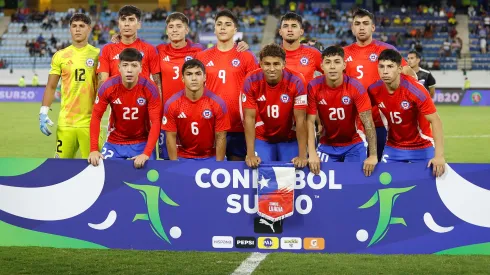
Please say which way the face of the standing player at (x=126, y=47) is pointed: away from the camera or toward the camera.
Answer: toward the camera

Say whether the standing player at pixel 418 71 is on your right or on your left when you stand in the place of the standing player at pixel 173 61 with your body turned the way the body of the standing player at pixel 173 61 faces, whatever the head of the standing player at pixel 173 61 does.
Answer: on your left

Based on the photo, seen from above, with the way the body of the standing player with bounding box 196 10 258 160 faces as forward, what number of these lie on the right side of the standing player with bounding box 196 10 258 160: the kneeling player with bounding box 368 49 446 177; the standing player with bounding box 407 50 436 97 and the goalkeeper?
1

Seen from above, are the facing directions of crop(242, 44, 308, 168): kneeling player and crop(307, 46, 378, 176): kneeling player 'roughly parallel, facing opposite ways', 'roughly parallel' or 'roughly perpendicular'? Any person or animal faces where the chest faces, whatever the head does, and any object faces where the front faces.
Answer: roughly parallel

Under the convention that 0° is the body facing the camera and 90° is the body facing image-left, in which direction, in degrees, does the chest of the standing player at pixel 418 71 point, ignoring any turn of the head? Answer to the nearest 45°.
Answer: approximately 45°

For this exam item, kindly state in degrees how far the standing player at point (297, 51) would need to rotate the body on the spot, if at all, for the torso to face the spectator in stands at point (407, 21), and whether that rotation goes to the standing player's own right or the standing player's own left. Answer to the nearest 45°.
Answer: approximately 180°

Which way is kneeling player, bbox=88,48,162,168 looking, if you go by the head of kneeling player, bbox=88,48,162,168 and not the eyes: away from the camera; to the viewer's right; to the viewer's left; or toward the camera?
toward the camera

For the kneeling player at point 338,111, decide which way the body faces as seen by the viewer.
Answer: toward the camera

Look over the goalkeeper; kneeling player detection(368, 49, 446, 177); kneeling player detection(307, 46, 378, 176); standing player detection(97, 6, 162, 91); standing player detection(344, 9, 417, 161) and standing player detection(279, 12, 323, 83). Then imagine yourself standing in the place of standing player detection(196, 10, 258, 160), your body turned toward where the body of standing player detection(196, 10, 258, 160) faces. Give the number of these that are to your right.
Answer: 2

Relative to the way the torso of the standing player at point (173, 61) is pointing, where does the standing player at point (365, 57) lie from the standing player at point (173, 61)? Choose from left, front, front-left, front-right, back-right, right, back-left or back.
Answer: left

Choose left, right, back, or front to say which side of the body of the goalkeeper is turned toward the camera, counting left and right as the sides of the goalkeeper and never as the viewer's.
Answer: front

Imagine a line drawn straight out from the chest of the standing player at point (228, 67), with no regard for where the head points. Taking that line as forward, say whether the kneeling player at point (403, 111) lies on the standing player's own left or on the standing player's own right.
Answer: on the standing player's own left

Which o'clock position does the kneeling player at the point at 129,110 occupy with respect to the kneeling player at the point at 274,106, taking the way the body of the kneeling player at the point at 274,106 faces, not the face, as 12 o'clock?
the kneeling player at the point at 129,110 is roughly at 3 o'clock from the kneeling player at the point at 274,106.

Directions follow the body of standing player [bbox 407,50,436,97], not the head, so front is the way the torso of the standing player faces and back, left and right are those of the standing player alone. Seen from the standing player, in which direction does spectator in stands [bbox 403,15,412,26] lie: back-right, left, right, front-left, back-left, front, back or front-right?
back-right

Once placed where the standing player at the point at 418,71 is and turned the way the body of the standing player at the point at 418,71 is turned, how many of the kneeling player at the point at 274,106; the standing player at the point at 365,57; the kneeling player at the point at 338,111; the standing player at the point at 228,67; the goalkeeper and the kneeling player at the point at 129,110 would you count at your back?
0

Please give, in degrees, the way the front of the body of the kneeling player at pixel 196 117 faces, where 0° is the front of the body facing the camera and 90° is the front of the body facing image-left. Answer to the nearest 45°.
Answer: approximately 0°

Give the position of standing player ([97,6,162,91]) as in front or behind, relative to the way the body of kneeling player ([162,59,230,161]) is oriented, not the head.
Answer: behind

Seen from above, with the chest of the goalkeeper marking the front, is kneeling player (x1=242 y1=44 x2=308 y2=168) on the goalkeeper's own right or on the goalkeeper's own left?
on the goalkeeper's own left

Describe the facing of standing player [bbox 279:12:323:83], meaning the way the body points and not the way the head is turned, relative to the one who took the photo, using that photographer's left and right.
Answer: facing the viewer

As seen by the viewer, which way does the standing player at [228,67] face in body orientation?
toward the camera
